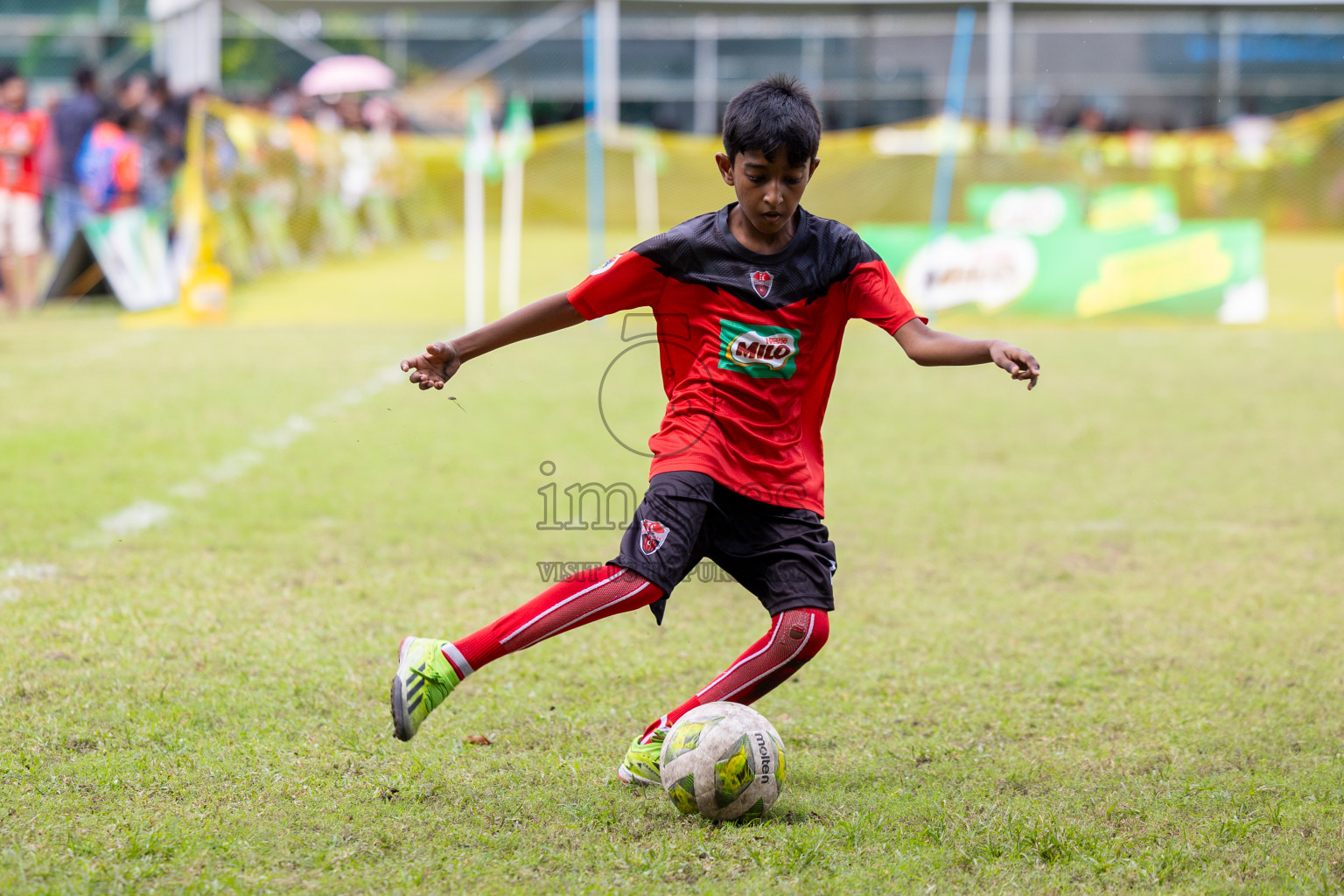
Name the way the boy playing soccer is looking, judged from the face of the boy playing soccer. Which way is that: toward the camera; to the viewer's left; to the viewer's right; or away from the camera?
toward the camera

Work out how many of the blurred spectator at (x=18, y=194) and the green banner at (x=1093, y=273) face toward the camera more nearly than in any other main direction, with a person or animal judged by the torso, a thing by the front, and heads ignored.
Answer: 2

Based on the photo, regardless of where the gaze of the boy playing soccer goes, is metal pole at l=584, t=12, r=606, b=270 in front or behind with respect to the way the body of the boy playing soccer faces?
behind

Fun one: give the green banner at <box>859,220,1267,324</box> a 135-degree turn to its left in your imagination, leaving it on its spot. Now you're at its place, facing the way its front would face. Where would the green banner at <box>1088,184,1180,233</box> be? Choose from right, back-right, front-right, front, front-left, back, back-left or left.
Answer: front-left

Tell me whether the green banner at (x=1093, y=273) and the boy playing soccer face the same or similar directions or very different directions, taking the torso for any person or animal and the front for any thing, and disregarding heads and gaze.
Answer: same or similar directions

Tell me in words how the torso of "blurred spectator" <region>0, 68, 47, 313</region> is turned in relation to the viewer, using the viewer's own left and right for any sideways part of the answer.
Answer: facing the viewer

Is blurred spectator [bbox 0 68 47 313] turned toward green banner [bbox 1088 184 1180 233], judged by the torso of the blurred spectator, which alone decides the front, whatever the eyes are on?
no

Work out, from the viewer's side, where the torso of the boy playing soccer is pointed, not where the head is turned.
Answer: toward the camera

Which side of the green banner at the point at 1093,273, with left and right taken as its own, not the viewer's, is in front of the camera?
front

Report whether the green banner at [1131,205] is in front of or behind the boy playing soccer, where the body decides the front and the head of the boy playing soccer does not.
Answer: behind

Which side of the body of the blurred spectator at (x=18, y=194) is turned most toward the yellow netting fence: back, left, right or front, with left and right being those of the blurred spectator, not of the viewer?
left

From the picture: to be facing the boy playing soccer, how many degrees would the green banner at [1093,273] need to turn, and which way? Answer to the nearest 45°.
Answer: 0° — it already faces them
